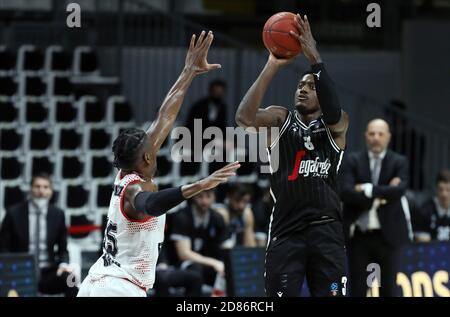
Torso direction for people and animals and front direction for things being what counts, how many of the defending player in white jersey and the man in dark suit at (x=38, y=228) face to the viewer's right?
1

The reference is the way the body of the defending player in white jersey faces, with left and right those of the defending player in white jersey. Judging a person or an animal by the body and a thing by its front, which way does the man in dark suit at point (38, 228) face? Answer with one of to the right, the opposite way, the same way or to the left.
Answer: to the right

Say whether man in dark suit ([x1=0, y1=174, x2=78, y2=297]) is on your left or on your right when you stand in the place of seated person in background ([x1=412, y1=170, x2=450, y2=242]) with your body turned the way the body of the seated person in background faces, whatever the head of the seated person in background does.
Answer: on your right

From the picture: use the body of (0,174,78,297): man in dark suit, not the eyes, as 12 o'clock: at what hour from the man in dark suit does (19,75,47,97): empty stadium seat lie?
The empty stadium seat is roughly at 6 o'clock from the man in dark suit.

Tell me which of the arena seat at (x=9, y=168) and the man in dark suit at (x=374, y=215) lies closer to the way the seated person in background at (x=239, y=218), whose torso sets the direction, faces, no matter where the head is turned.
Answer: the man in dark suit

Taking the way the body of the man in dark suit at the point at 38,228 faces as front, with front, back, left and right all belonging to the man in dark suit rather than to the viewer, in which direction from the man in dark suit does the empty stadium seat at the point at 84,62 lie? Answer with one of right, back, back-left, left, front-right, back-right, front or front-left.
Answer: back

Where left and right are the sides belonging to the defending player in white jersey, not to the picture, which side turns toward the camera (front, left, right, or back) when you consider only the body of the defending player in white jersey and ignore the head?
right

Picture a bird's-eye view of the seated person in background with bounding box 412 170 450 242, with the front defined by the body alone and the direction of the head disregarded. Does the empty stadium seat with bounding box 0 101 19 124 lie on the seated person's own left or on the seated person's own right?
on the seated person's own right

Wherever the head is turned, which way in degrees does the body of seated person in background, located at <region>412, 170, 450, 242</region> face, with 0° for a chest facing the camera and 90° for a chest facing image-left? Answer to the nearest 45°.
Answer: approximately 0°

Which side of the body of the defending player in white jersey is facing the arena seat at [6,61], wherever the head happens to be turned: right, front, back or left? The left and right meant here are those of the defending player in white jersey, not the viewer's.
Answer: left

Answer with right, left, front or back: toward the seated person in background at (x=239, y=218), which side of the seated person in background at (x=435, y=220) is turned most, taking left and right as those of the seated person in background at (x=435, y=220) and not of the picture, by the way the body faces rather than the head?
right

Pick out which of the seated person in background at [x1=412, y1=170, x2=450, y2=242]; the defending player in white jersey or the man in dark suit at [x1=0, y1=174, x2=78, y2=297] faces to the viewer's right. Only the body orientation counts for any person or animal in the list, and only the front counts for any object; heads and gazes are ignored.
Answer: the defending player in white jersey
